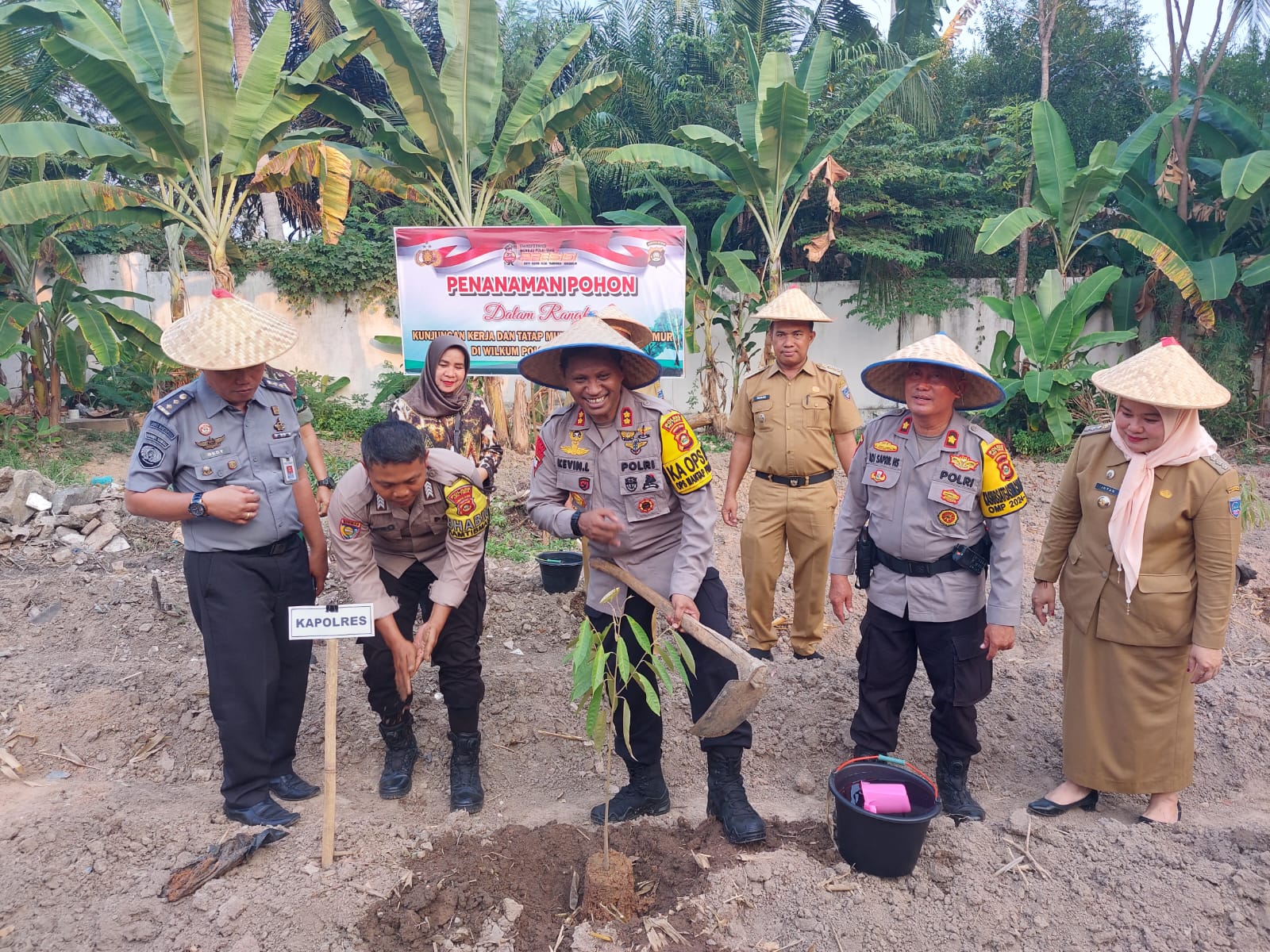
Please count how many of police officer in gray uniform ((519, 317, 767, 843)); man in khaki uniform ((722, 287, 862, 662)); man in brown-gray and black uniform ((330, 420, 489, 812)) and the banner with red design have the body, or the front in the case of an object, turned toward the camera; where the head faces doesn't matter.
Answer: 4

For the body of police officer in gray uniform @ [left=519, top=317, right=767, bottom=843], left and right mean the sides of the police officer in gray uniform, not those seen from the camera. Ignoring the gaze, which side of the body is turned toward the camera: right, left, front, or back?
front

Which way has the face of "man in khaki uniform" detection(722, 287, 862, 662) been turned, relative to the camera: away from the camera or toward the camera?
toward the camera

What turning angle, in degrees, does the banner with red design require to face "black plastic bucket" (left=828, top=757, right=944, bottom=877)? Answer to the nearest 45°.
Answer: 0° — it already faces it

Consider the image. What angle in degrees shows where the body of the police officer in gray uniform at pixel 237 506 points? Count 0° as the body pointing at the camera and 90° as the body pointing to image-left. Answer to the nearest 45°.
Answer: approximately 315°

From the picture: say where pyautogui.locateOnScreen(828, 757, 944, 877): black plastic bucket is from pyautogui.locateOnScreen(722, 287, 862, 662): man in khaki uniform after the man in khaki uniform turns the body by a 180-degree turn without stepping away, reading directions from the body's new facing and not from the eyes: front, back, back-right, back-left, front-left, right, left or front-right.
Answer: back

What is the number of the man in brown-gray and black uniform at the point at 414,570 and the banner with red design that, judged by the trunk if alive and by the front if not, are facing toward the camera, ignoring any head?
2

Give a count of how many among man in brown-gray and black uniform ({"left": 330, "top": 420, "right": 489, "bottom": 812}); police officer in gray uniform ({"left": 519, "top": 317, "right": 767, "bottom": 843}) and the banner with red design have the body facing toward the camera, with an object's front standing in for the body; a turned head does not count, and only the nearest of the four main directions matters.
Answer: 3

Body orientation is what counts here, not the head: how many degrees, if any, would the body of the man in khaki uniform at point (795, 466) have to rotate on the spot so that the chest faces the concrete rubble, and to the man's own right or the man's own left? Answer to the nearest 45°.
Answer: approximately 90° to the man's own right

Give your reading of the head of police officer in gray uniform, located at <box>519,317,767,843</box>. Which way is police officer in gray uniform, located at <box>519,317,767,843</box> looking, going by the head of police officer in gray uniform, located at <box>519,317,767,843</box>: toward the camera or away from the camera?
toward the camera

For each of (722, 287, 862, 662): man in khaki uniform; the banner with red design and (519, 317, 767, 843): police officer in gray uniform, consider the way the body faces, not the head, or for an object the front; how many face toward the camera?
3

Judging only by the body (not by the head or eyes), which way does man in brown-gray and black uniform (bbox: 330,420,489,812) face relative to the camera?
toward the camera

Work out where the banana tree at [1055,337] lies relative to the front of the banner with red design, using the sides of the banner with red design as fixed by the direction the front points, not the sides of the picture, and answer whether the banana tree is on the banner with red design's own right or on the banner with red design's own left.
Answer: on the banner with red design's own left
